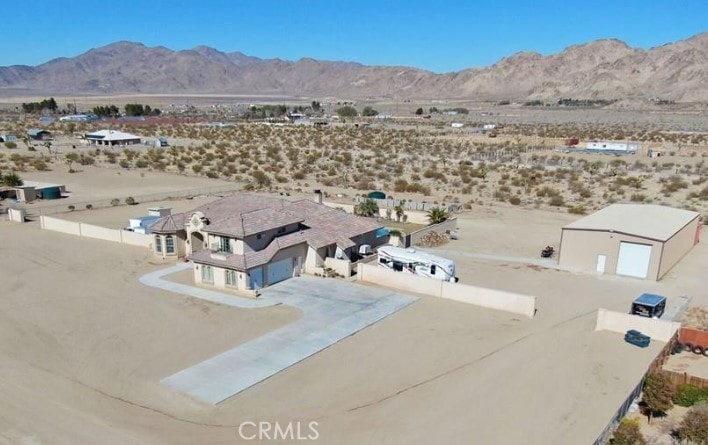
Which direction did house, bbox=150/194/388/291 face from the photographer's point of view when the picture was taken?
facing the viewer and to the left of the viewer

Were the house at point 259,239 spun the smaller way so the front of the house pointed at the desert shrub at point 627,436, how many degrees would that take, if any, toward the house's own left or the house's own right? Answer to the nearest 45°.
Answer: approximately 90° to the house's own left

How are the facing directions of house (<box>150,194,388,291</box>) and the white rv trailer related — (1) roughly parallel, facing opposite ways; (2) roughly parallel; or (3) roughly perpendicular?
roughly perpendicular

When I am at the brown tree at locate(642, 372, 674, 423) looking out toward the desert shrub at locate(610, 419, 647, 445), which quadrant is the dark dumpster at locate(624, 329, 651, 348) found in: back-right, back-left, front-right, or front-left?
back-right

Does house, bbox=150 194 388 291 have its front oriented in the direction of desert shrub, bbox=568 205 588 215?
no

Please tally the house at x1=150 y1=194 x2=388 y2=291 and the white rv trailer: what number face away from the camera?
0

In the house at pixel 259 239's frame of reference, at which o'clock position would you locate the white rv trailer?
The white rv trailer is roughly at 8 o'clock from the house.
